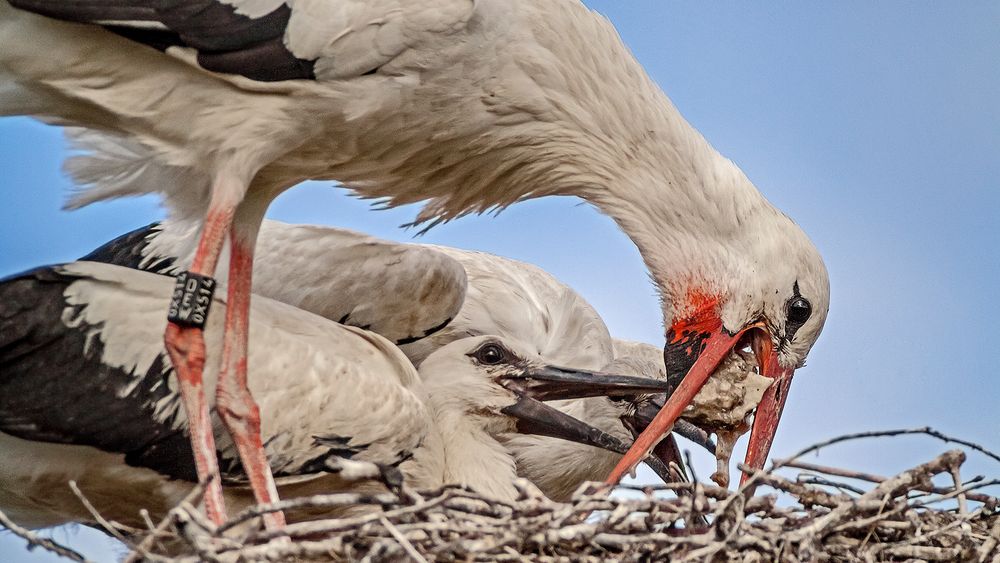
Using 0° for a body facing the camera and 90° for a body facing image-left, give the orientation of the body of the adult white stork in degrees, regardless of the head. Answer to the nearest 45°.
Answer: approximately 270°

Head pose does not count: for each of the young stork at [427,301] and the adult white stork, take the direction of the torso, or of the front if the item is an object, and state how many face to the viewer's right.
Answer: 2

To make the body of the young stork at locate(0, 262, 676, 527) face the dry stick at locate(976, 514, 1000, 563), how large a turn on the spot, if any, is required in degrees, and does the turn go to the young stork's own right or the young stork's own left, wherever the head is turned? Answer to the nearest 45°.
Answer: approximately 45° to the young stork's own right

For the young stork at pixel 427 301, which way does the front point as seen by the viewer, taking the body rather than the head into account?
to the viewer's right

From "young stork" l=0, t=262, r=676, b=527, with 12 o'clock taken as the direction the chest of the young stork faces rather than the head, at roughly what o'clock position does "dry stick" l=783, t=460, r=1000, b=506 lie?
The dry stick is roughly at 1 o'clock from the young stork.

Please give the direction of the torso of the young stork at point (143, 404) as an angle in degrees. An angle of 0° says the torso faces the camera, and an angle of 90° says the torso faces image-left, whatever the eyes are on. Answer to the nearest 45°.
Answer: approximately 270°

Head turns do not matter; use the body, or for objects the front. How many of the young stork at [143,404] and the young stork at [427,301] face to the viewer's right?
2
